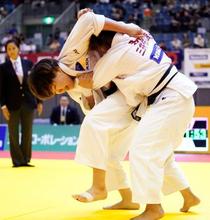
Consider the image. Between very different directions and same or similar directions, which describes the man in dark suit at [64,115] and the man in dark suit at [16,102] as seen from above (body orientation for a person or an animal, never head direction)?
same or similar directions

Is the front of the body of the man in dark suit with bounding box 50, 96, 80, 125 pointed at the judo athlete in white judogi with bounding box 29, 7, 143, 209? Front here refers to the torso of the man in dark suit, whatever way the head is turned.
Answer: yes

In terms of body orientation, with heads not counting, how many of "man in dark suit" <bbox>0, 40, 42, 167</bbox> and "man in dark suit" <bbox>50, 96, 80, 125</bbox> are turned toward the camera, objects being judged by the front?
2

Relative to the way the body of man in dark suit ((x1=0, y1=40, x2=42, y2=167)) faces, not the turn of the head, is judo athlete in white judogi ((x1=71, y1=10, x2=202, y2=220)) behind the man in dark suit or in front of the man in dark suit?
in front

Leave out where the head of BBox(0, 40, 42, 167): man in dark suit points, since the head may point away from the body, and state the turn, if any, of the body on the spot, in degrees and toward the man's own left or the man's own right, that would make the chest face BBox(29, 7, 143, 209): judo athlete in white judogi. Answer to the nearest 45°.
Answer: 0° — they already face them

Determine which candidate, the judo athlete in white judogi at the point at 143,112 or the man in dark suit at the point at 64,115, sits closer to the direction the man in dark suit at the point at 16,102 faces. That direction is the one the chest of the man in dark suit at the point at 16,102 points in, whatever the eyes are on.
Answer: the judo athlete in white judogi

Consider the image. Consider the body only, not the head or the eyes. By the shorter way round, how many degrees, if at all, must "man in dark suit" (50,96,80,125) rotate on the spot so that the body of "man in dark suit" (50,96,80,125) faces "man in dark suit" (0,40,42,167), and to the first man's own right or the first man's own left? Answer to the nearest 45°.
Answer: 0° — they already face them

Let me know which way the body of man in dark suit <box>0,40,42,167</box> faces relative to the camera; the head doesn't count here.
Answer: toward the camera

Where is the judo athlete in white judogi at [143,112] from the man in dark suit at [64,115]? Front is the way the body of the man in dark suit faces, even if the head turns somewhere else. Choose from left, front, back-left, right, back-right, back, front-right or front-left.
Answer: front

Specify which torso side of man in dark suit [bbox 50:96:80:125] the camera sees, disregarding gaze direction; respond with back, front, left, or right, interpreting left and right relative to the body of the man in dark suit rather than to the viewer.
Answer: front
